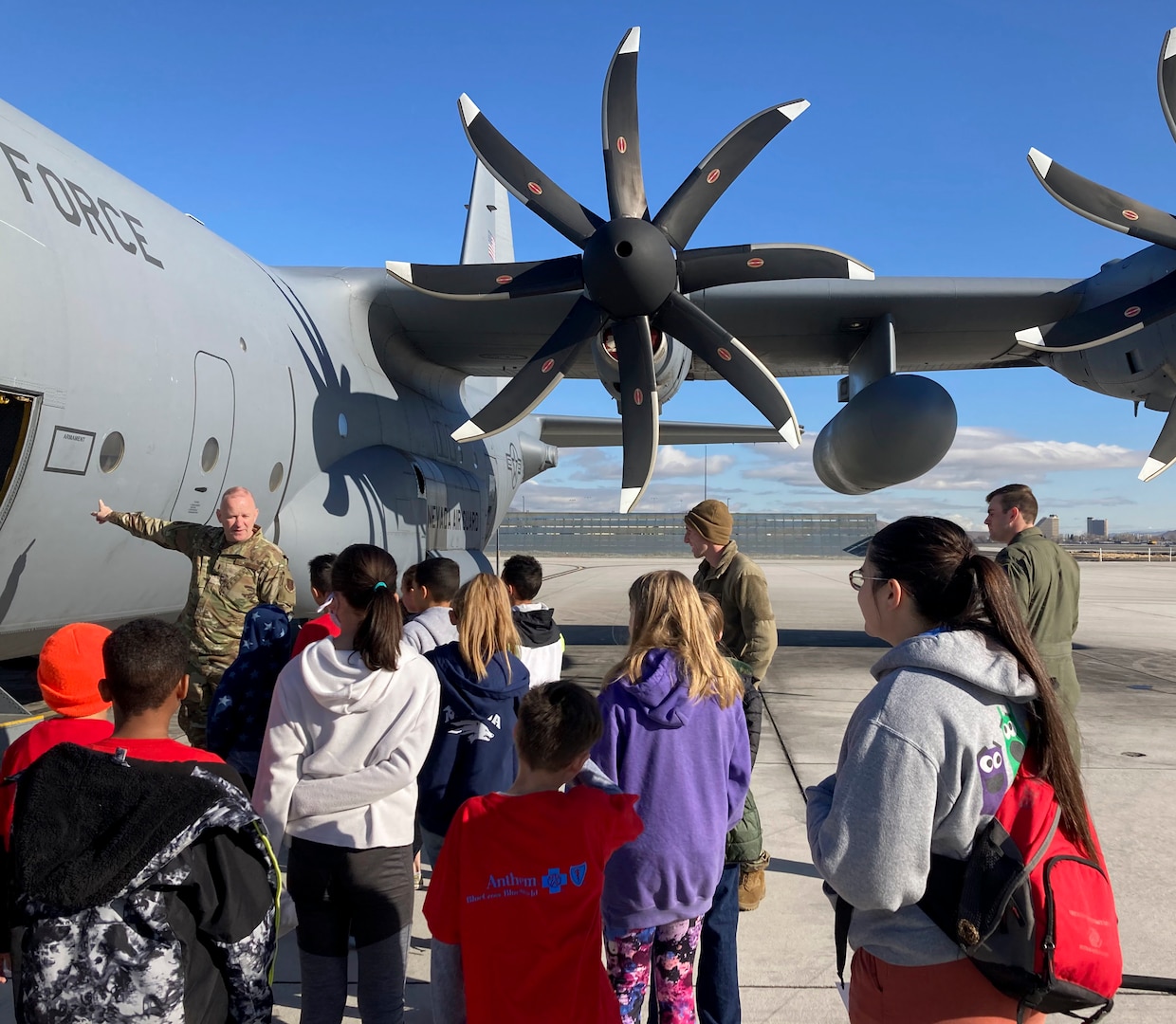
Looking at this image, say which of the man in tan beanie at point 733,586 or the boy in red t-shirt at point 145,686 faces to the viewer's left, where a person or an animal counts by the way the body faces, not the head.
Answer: the man in tan beanie

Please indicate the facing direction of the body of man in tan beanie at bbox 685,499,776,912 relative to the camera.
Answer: to the viewer's left

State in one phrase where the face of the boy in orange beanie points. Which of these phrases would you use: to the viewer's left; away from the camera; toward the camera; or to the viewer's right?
away from the camera

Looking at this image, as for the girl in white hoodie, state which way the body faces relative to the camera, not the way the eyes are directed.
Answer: away from the camera

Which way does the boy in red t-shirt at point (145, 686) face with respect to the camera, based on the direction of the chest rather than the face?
away from the camera

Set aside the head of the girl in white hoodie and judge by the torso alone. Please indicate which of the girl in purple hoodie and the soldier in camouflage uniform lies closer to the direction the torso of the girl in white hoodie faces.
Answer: the soldier in camouflage uniform

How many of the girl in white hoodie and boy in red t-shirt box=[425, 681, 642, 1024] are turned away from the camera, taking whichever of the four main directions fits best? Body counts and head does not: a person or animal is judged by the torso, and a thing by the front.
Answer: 2

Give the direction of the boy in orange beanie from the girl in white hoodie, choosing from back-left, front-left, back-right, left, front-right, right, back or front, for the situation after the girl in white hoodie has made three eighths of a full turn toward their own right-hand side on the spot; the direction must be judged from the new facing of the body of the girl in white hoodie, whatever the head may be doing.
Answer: back-right

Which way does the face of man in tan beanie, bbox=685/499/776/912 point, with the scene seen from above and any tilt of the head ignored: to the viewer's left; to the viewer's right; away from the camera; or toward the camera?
to the viewer's left

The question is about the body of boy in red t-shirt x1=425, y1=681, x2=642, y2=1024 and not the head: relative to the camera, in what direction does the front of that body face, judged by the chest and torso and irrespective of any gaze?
away from the camera

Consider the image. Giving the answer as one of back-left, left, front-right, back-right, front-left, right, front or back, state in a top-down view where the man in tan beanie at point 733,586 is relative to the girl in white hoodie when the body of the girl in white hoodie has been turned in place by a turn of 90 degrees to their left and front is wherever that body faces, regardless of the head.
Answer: back-right
